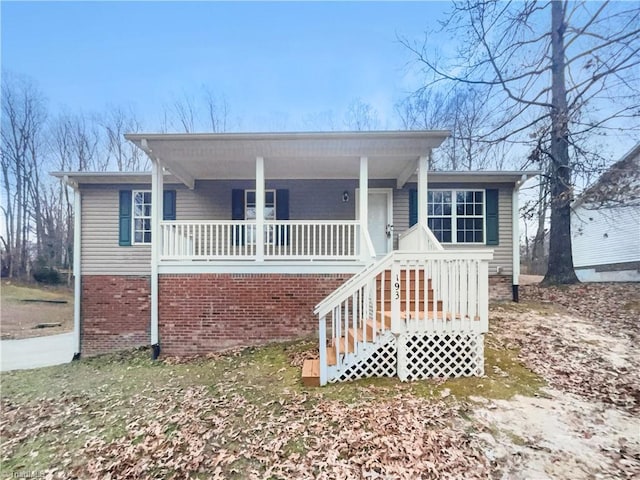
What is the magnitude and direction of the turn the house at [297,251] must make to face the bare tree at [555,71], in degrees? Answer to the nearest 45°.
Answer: approximately 90° to its left

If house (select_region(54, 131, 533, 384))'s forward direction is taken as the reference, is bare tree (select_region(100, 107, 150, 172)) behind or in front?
behind

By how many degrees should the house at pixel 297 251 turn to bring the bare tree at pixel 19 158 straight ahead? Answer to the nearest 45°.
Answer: approximately 135° to its right

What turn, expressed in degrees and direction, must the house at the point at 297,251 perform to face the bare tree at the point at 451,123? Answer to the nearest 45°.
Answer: approximately 135° to its left

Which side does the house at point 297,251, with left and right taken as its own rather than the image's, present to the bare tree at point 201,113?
back

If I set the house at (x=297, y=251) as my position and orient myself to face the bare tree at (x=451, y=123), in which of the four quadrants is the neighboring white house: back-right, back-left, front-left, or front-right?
front-right

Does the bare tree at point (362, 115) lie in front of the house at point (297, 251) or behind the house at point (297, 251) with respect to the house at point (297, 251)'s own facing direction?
behind

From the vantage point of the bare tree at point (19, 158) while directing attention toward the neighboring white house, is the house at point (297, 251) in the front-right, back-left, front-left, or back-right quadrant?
front-right

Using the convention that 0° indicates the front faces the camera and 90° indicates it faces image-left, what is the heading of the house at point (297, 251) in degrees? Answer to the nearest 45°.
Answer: approximately 0°

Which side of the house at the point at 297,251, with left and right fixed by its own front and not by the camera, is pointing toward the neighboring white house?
left

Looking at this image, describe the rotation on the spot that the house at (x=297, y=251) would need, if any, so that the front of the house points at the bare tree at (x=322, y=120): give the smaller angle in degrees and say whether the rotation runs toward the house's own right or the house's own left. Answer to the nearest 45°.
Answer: approximately 180°

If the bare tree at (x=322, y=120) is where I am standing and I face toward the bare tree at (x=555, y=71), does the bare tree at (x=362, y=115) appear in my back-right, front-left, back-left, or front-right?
front-left
